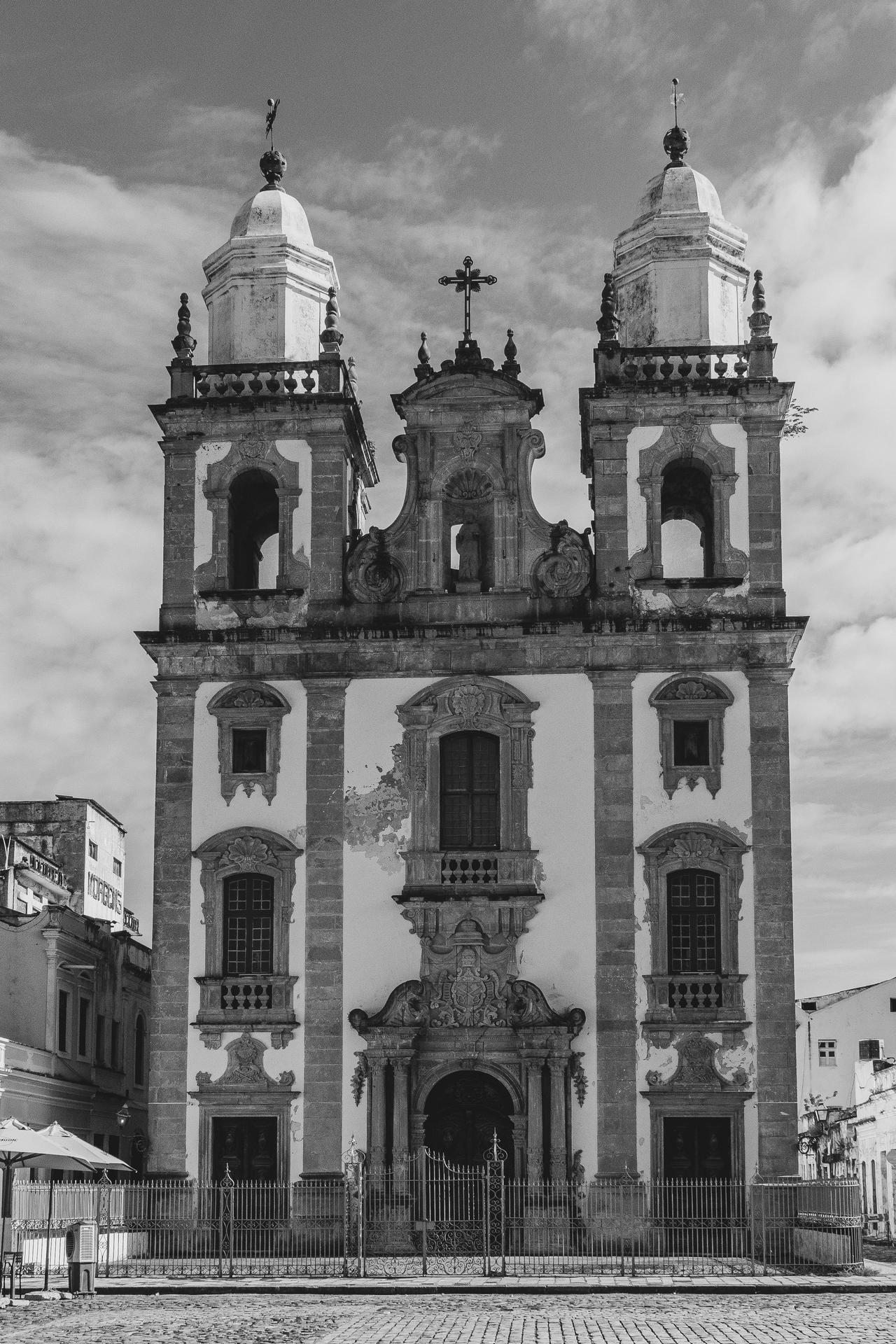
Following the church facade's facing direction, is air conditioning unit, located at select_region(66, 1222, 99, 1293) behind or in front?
in front

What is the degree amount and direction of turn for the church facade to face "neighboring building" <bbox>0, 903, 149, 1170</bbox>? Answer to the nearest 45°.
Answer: approximately 135° to its right

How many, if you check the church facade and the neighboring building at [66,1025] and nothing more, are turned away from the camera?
0

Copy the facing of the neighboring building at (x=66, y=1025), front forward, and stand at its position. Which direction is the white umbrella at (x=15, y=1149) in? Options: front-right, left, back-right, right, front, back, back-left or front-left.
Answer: front-right

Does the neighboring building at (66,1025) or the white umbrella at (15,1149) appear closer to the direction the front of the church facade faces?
the white umbrella

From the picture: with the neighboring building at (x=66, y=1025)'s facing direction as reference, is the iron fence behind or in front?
in front

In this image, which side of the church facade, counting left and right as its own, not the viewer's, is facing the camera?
front

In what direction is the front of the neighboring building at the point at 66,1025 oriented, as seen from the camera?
facing the viewer and to the right of the viewer

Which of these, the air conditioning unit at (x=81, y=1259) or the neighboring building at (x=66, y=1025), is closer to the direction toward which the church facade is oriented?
the air conditioning unit

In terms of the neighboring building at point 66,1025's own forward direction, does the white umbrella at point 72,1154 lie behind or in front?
in front
